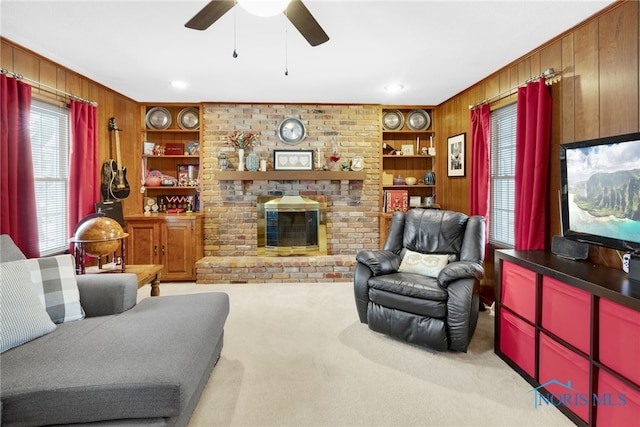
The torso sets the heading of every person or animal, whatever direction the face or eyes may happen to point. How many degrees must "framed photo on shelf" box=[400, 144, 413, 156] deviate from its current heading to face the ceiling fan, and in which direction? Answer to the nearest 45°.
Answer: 0° — it already faces it

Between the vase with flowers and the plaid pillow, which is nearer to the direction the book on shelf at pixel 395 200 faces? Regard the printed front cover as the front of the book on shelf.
the plaid pillow

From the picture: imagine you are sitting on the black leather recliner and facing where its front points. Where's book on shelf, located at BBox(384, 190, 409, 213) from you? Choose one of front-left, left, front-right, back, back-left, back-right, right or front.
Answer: back-right

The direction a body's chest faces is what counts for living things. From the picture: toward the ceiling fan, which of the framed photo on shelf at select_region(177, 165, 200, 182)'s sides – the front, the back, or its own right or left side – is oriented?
front

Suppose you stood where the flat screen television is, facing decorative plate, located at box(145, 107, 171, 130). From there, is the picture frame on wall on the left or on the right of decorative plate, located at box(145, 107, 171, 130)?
right

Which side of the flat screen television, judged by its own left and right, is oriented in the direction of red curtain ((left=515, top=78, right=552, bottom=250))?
right

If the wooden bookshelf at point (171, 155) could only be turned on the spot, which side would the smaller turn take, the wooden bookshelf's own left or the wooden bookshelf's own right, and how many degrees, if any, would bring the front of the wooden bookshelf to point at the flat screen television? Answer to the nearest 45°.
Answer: approximately 45° to the wooden bookshelf's own left

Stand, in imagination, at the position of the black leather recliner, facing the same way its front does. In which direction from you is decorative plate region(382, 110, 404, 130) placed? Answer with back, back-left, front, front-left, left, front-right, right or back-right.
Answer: back-right

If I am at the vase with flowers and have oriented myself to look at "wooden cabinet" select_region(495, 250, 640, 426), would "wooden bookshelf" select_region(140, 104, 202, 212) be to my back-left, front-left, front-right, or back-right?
back-right
